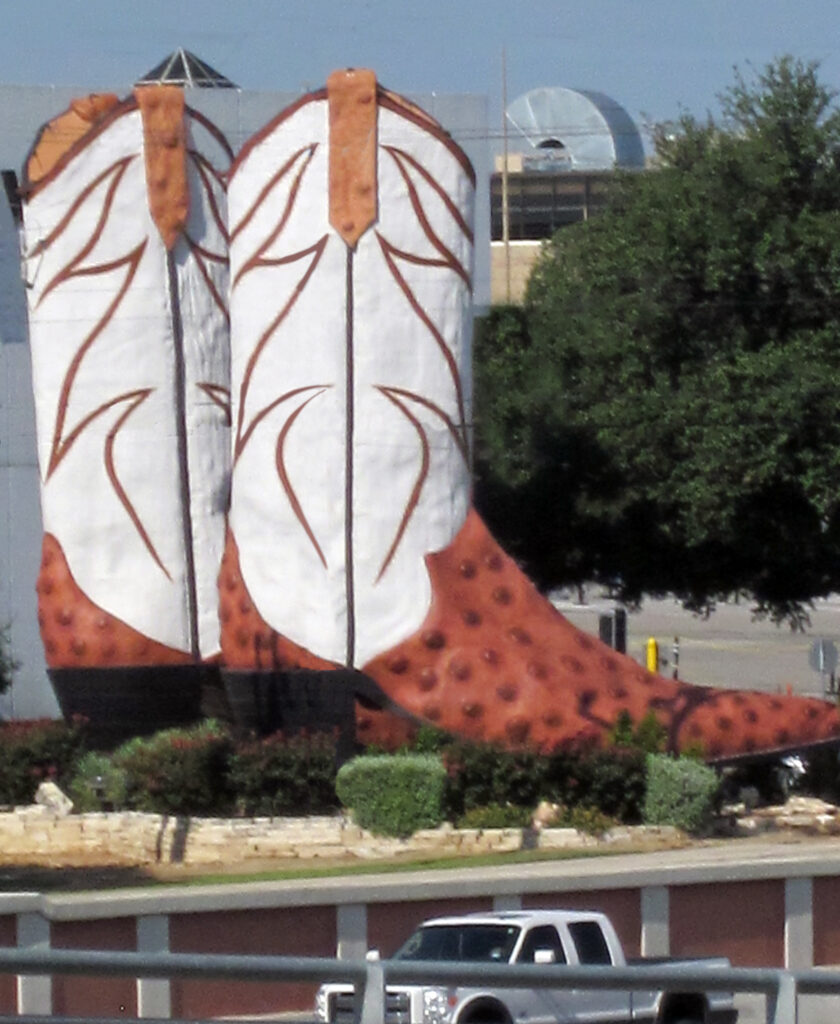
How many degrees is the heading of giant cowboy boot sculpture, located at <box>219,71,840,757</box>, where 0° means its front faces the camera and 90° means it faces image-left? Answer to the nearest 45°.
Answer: approximately 270°

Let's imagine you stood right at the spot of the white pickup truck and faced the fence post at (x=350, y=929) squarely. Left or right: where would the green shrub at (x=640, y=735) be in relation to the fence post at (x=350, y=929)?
right

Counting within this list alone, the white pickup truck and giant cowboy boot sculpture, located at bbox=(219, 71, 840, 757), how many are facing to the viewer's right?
1

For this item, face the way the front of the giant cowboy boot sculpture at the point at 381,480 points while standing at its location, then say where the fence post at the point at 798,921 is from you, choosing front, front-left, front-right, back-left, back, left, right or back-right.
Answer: front-right

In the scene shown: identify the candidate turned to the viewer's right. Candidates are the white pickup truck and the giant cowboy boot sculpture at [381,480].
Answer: the giant cowboy boot sculpture

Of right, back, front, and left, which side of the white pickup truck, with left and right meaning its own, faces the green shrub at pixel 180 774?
right

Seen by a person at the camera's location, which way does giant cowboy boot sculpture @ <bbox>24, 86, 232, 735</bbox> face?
facing away from the viewer and to the right of the viewer

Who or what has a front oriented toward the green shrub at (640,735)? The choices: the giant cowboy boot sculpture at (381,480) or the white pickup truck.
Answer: the giant cowboy boot sculpture

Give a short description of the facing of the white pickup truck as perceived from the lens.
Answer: facing the viewer and to the left of the viewer

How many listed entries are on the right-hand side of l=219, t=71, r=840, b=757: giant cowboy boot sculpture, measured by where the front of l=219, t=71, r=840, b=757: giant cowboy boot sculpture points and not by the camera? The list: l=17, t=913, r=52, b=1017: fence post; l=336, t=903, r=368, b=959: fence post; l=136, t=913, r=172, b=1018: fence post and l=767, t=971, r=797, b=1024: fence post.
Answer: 4

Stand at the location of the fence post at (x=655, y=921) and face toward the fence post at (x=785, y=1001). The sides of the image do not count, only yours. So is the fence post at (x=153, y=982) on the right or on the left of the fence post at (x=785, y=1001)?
right

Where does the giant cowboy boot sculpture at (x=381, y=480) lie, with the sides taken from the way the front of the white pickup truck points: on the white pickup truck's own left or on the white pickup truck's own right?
on the white pickup truck's own right
